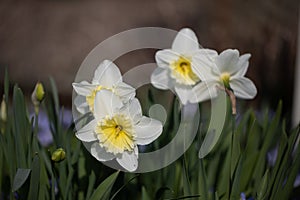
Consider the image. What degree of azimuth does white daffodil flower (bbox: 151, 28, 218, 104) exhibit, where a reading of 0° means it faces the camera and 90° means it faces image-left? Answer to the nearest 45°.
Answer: approximately 0°

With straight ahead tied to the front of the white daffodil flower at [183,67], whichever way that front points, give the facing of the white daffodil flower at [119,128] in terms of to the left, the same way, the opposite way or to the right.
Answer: the same way

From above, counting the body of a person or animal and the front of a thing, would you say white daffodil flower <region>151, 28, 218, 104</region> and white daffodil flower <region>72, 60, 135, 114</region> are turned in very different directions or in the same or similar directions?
same or similar directions

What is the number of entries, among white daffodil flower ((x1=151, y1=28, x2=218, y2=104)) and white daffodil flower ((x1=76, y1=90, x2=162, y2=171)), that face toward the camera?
2

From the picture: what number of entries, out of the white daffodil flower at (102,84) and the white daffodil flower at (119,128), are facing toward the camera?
2

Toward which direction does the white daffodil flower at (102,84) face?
toward the camera
